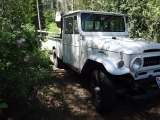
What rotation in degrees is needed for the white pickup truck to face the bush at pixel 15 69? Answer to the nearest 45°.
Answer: approximately 135° to its right
